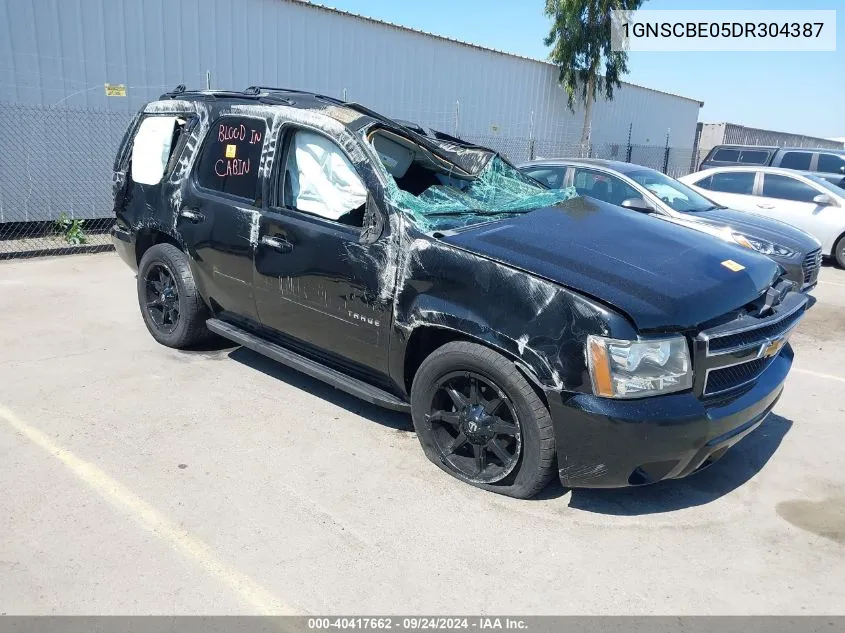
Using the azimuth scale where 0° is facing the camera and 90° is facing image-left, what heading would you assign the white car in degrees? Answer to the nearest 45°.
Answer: approximately 315°

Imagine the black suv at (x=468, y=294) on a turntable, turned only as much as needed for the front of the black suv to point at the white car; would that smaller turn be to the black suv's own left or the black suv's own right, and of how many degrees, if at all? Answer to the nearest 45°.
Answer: approximately 90° to the black suv's own left

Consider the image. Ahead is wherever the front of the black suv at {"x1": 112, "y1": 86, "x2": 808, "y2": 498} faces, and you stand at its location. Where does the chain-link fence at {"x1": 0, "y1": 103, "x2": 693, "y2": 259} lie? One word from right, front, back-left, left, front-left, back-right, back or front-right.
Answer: back

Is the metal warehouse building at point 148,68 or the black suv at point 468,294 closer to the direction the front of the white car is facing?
the black suv

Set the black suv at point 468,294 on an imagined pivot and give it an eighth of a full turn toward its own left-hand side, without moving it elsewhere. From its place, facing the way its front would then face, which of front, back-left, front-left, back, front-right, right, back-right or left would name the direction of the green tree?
left

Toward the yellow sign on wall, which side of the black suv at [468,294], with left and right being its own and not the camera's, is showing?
back
